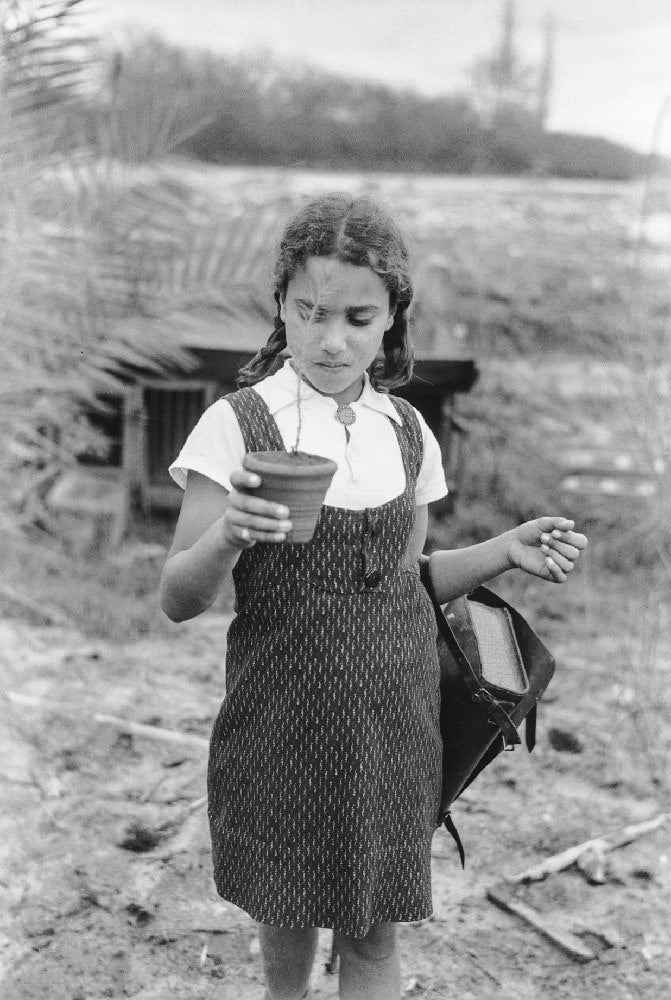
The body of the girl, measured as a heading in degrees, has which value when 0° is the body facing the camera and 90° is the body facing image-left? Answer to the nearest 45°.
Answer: approximately 0°

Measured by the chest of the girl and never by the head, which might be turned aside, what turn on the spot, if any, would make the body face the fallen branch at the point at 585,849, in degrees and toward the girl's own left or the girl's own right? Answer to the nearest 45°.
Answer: approximately 135° to the girl's own left
